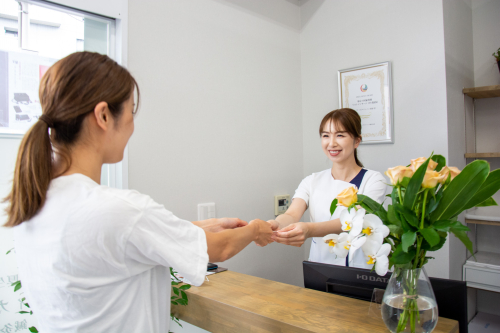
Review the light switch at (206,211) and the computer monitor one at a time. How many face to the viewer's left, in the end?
0

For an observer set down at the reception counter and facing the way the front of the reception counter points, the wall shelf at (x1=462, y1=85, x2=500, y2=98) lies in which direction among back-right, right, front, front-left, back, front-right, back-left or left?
back

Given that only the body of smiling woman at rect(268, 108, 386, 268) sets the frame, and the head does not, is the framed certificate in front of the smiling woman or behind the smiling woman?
behind

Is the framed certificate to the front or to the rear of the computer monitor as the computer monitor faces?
to the front

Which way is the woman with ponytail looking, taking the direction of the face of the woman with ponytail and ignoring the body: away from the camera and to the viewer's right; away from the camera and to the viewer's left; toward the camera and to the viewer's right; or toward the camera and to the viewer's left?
away from the camera and to the viewer's right

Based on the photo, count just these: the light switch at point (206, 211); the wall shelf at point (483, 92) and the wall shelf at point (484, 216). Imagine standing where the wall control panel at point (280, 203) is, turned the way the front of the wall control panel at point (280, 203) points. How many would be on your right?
1

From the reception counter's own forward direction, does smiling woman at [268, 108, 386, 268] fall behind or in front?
behind

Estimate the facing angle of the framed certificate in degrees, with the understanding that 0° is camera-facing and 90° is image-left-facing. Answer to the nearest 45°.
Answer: approximately 45°

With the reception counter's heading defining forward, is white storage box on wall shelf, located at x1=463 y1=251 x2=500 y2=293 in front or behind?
behind

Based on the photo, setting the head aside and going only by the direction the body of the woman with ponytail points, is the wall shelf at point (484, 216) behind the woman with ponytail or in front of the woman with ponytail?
in front

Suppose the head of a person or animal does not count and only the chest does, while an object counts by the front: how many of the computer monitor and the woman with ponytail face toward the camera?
0

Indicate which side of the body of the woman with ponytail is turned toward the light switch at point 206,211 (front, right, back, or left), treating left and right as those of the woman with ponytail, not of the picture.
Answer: front

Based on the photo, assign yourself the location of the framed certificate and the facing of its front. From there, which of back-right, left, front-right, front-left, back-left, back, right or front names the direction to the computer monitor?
front-left
